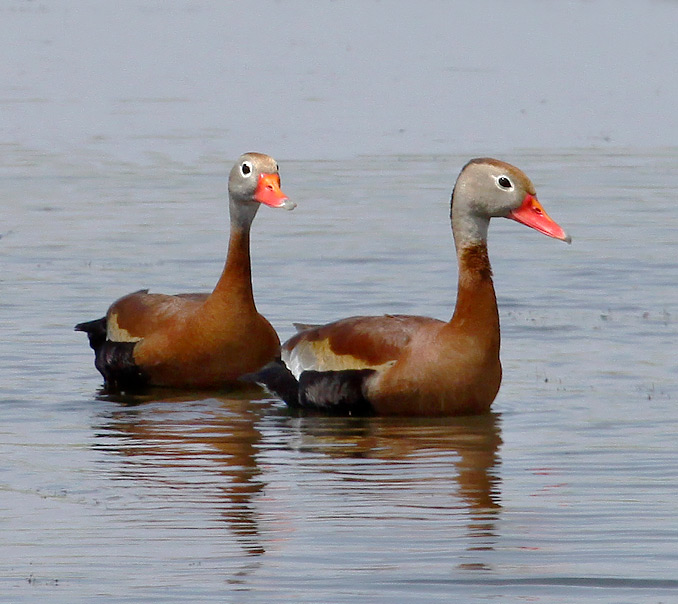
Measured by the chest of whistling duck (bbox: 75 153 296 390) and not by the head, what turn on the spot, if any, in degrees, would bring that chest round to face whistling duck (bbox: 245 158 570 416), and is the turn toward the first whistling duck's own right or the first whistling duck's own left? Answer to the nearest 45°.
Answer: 0° — it already faces it

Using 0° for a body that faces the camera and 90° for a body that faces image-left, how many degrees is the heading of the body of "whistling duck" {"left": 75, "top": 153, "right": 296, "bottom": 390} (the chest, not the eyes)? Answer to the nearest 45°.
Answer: approximately 315°

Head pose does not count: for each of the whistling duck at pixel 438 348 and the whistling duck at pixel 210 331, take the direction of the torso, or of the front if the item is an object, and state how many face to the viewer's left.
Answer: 0

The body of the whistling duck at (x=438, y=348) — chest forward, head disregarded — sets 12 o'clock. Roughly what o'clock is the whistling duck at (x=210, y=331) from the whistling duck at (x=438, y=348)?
the whistling duck at (x=210, y=331) is roughly at 7 o'clock from the whistling duck at (x=438, y=348).

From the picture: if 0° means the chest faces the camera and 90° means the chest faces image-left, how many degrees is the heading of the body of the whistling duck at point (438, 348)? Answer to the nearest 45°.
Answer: approximately 270°
